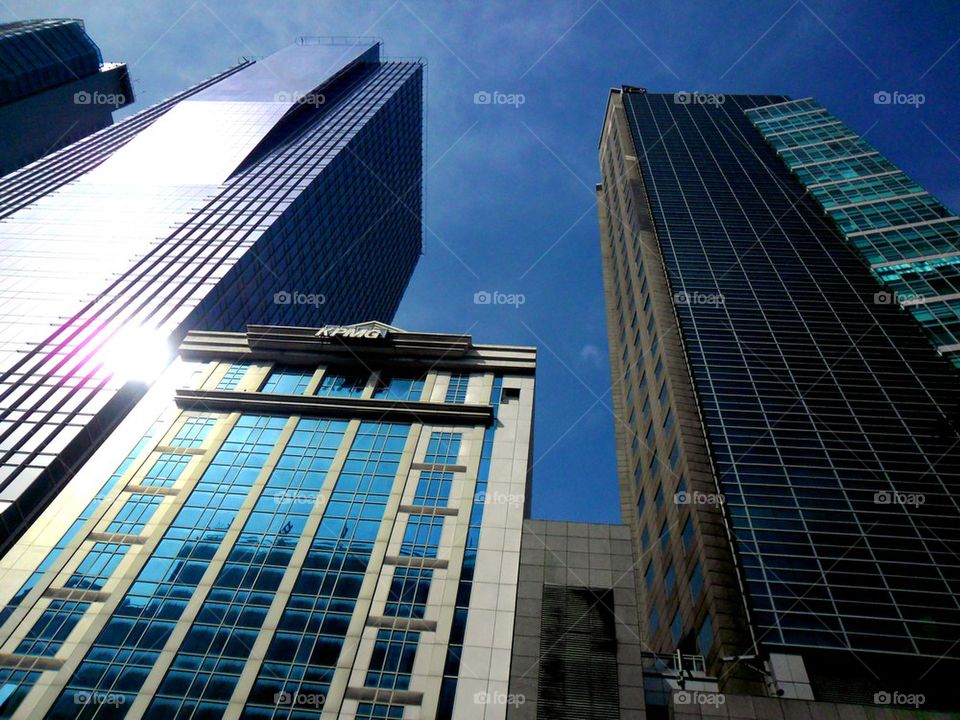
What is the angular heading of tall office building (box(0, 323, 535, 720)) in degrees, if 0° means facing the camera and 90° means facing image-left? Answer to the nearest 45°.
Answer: approximately 0°

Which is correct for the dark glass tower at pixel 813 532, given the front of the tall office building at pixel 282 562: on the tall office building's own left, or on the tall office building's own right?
on the tall office building's own left
